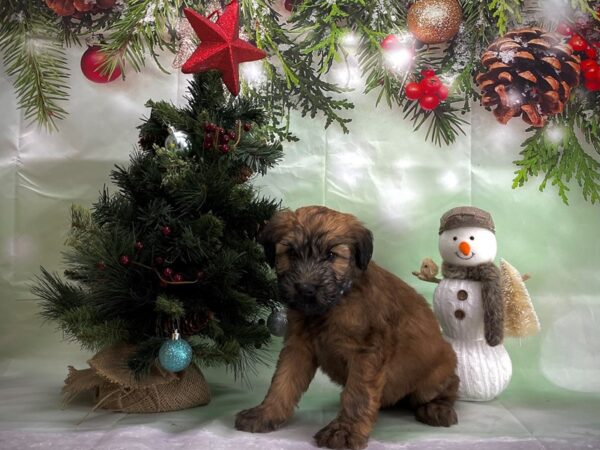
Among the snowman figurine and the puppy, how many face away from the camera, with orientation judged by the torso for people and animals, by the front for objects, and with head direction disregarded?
0

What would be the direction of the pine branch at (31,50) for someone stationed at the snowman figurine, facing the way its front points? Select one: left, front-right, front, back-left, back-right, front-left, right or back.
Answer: right

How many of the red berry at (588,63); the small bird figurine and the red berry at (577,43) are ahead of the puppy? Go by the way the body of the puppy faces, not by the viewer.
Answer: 0

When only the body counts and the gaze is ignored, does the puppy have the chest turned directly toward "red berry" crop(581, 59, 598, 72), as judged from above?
no

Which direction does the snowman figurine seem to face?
toward the camera

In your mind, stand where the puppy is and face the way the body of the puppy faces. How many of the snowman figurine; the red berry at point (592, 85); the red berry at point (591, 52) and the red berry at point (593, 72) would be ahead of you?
0

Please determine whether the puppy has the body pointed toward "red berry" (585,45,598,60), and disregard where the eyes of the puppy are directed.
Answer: no

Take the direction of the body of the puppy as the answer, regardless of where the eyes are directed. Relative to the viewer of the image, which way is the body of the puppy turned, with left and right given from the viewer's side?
facing the viewer and to the left of the viewer

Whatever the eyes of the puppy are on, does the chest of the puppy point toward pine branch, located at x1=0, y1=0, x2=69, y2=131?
no

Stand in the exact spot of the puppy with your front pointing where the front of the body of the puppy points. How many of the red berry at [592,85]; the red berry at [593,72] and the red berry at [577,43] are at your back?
3
